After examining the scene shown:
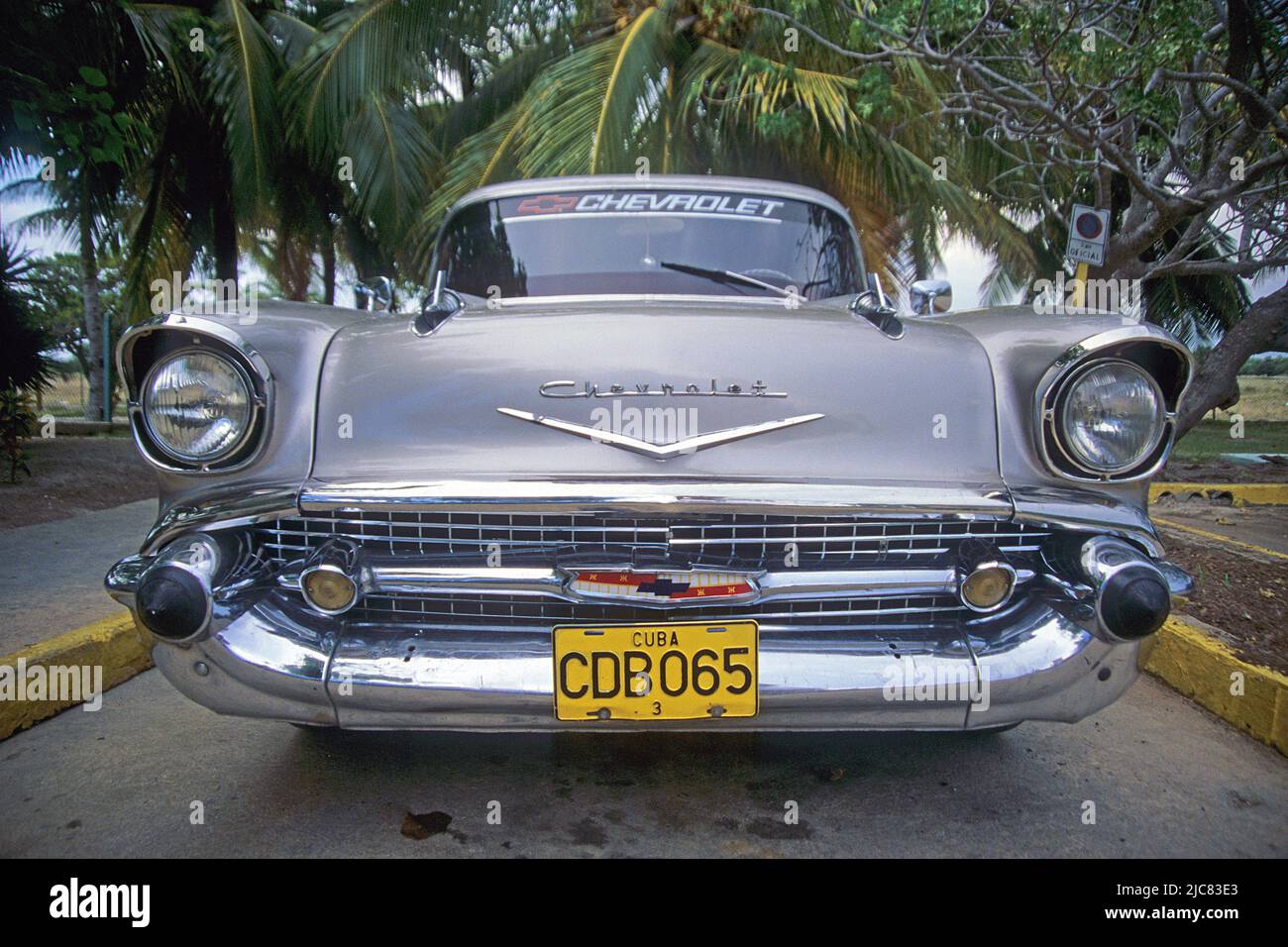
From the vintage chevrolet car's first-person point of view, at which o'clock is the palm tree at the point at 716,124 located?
The palm tree is roughly at 6 o'clock from the vintage chevrolet car.

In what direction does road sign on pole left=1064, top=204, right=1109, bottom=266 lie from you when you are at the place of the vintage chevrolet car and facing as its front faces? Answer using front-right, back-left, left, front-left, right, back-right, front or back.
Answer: back-left

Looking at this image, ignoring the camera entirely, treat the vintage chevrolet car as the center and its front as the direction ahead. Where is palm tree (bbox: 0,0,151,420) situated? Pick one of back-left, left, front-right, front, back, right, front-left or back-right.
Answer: back-right

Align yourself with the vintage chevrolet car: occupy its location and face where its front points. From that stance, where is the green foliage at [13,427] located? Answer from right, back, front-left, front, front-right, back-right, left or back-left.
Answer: back-right

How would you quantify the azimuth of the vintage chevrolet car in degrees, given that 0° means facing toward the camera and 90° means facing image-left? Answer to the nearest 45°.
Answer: approximately 0°

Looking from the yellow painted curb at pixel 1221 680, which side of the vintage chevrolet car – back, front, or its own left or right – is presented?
left
